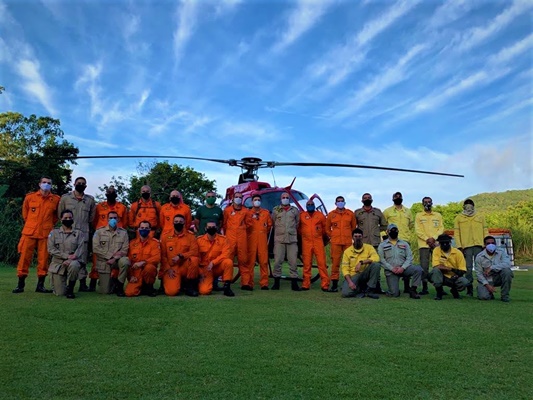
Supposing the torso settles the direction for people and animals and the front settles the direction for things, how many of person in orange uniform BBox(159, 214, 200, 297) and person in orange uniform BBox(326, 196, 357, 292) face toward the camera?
2

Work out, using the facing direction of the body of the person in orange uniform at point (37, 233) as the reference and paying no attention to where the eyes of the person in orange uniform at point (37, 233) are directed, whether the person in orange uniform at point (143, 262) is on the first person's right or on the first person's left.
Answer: on the first person's left

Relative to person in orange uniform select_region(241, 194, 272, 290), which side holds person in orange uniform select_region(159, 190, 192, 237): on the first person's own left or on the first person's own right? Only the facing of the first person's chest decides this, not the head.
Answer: on the first person's own right

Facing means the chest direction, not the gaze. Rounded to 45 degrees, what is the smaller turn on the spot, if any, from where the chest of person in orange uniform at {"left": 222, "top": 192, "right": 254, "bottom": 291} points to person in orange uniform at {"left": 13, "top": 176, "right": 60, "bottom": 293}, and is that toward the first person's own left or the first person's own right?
approximately 90° to the first person's own right

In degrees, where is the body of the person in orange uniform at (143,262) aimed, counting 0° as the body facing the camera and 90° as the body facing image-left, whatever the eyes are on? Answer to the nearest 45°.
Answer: approximately 0°

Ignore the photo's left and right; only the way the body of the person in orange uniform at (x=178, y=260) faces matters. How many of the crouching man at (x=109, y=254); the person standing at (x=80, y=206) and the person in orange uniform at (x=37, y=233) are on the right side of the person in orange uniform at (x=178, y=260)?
3
